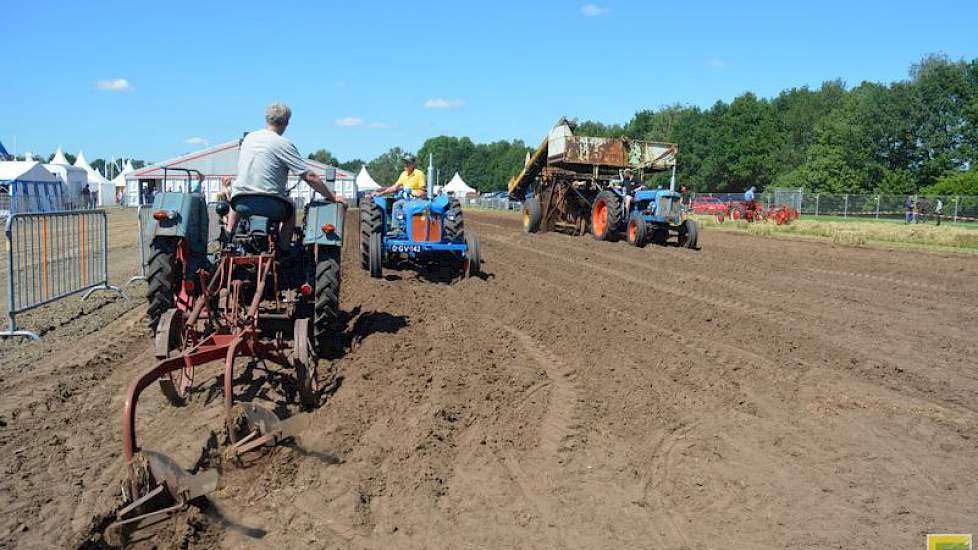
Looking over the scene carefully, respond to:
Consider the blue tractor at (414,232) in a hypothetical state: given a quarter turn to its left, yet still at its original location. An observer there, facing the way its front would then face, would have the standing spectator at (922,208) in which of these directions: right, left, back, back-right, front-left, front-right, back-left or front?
front-left

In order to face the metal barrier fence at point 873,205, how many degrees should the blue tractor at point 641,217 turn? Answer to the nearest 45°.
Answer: approximately 90° to its left

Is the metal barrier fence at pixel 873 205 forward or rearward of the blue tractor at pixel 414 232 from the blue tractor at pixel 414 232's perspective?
rearward

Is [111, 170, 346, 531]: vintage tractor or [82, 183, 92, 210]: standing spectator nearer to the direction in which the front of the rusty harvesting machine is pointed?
the vintage tractor

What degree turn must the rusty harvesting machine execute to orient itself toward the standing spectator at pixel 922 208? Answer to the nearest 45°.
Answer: approximately 90° to its left

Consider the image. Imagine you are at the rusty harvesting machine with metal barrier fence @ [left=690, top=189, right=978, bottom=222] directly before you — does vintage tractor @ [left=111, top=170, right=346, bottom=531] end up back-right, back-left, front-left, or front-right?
back-right

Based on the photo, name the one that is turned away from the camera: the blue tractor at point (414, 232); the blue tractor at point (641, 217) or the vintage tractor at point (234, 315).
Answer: the vintage tractor

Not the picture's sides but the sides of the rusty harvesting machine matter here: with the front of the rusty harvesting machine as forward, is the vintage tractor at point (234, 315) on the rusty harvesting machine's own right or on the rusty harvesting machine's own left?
on the rusty harvesting machine's own right

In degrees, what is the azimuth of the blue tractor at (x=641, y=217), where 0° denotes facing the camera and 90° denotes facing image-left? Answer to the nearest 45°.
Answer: approximately 315°

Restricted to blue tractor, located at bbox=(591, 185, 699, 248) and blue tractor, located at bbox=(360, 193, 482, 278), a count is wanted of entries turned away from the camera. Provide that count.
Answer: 0

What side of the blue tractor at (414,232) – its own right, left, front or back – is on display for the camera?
front

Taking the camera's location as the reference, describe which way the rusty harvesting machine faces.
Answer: facing the viewer and to the right of the viewer

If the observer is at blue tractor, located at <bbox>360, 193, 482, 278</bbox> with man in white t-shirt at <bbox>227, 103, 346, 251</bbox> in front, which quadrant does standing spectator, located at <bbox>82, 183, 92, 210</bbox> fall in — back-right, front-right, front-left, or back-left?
back-right

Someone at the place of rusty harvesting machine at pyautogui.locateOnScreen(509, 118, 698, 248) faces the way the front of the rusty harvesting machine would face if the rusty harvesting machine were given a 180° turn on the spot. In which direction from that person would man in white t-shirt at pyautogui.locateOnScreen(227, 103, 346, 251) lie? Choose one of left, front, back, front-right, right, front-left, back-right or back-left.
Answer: back-left

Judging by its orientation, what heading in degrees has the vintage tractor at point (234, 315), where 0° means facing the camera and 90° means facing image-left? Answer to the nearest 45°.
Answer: approximately 180°
